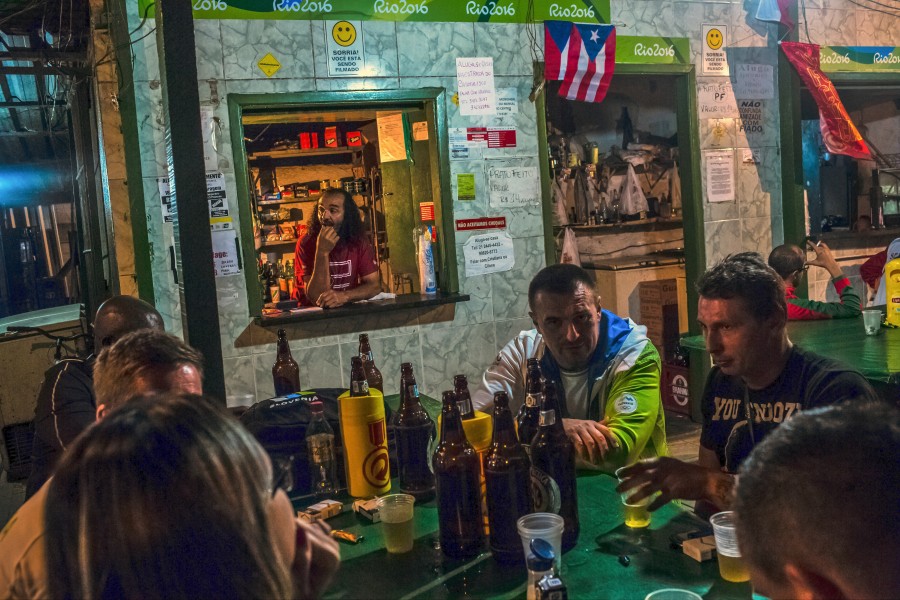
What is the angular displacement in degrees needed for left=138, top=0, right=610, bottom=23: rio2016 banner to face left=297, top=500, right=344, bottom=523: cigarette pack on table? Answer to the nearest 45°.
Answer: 0° — it already faces it

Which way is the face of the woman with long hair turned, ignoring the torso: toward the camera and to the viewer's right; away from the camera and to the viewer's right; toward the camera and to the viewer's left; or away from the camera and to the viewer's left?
away from the camera and to the viewer's right

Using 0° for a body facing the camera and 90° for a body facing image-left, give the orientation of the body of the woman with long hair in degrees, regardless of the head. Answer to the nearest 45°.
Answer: approximately 225°

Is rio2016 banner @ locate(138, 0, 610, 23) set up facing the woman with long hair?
yes

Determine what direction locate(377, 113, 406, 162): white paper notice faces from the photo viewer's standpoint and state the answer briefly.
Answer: facing the viewer

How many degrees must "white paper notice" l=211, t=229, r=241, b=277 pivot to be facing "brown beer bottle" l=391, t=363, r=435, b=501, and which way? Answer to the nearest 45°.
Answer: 0° — it already faces it

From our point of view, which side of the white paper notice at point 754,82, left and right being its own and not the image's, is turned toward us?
front

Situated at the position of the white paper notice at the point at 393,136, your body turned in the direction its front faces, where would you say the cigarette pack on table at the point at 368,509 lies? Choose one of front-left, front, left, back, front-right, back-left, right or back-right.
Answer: front

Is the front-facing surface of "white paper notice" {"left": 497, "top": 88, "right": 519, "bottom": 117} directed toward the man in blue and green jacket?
yes

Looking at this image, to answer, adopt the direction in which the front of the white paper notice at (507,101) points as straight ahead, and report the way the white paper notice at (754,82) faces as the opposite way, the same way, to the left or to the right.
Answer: the same way

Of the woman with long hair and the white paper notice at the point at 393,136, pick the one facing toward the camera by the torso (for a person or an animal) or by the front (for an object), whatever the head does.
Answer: the white paper notice

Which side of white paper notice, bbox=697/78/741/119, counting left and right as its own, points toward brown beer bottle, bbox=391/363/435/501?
front

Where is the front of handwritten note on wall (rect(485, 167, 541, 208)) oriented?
toward the camera

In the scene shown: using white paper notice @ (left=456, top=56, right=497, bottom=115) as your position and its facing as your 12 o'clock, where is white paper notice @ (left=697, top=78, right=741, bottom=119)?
white paper notice @ (left=697, top=78, right=741, bottom=119) is roughly at 8 o'clock from white paper notice @ (left=456, top=56, right=497, bottom=115).

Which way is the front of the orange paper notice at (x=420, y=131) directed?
toward the camera

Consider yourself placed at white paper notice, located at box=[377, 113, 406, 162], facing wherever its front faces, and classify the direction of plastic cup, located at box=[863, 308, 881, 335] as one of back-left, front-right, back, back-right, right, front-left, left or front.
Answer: front-left
